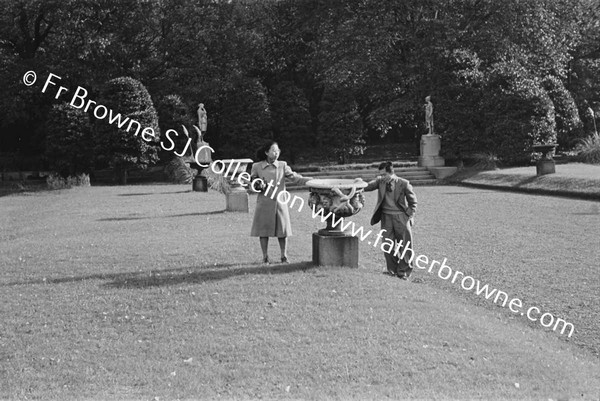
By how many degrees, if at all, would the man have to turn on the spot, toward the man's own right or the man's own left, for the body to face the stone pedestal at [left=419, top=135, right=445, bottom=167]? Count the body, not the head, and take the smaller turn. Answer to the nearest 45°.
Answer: approximately 135° to the man's own right

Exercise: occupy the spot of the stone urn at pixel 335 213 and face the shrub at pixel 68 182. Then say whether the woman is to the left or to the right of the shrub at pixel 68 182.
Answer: left

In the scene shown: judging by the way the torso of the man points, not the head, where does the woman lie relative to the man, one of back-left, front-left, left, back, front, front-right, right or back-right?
front-right

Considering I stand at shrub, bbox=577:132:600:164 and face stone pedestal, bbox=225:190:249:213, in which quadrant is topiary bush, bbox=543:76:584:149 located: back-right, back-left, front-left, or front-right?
back-right

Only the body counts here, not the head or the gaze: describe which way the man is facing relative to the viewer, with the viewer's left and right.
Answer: facing the viewer and to the left of the viewer

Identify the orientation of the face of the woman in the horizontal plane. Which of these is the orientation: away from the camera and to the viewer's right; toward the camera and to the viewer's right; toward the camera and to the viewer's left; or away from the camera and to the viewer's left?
toward the camera and to the viewer's right

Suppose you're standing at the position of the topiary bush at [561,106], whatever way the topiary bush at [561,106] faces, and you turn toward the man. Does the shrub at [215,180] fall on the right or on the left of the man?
right

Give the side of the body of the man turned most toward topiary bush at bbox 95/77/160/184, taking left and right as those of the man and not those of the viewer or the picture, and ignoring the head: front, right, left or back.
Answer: right

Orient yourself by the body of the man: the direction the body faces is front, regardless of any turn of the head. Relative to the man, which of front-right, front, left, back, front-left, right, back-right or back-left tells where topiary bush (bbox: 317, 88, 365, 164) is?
back-right

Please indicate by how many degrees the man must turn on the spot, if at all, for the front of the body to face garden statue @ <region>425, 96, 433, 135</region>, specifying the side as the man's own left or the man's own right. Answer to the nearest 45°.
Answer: approximately 135° to the man's own right

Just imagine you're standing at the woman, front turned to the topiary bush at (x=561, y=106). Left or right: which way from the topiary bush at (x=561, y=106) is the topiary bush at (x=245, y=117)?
left

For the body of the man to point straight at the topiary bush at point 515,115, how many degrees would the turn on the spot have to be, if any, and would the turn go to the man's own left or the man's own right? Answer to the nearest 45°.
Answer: approximately 135° to the man's own right
